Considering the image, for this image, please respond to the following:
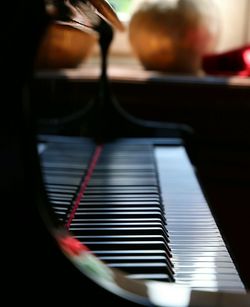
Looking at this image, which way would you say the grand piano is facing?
to the viewer's right

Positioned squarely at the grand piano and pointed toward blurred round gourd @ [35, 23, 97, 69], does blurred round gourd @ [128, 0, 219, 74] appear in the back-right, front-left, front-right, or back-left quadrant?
front-right

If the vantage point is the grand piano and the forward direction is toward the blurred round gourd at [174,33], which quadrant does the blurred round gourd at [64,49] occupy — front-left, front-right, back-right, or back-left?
front-left

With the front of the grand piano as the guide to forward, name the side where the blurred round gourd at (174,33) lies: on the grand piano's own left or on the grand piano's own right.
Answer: on the grand piano's own left

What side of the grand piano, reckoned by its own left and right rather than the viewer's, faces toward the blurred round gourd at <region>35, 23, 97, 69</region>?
left
